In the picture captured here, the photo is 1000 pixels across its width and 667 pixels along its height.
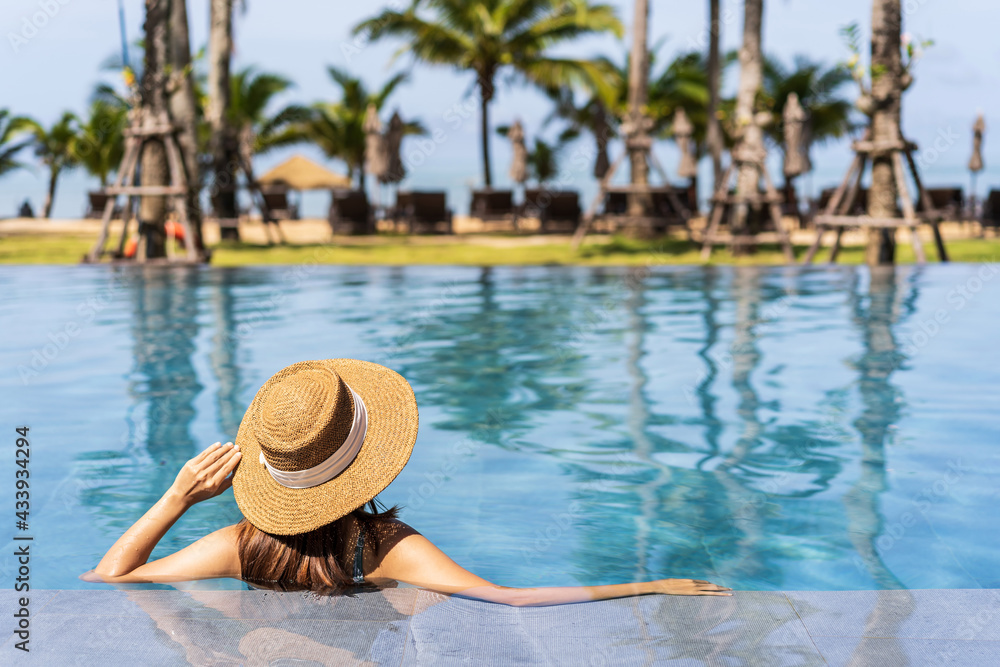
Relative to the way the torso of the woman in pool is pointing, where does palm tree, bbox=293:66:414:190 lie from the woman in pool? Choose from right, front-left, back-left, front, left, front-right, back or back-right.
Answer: front

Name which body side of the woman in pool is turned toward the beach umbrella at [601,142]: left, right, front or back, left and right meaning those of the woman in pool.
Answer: front

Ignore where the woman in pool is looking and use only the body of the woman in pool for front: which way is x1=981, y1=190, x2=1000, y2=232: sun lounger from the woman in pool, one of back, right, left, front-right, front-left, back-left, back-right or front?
front-right

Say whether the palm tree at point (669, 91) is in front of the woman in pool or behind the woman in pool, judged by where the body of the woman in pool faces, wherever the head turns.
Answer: in front

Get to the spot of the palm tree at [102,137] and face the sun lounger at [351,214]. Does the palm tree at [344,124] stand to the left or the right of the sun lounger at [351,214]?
left

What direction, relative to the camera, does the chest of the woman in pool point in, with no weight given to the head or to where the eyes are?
away from the camera

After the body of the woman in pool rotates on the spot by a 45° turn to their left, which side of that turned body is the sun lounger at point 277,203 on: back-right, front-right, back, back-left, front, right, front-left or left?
front-right

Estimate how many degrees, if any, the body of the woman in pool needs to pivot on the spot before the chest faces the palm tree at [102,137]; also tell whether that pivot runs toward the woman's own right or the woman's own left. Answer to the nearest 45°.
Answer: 0° — they already face it

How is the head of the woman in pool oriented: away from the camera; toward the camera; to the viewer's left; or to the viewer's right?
away from the camera

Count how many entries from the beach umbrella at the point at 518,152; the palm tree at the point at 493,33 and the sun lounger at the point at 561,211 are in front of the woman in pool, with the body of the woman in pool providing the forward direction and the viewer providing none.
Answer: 3

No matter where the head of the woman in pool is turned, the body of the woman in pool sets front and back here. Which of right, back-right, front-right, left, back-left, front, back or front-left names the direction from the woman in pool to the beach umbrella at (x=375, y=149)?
front

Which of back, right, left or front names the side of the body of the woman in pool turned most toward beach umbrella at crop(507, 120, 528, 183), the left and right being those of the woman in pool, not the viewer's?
front

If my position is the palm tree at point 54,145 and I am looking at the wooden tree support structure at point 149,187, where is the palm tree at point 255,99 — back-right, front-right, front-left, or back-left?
front-left

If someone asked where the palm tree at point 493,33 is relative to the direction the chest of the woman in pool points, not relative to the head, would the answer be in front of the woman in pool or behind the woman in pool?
in front

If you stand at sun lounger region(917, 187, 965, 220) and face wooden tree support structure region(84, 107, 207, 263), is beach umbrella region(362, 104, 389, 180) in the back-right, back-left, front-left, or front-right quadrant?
front-right

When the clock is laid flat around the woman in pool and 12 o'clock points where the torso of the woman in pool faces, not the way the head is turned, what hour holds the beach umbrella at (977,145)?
The beach umbrella is roughly at 1 o'clock from the woman in pool.
